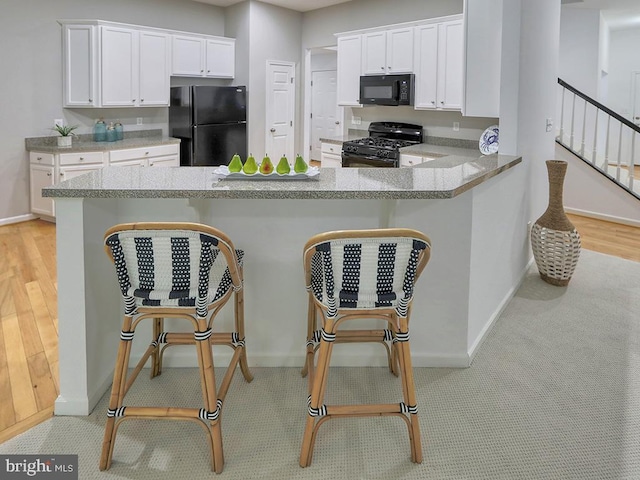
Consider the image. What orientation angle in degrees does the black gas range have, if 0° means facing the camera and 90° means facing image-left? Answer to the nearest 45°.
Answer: approximately 45°

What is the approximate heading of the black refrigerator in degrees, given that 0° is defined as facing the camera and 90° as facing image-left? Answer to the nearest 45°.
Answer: approximately 315°

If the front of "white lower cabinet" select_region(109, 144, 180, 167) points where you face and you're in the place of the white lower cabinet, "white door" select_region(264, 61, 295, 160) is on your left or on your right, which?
on your left

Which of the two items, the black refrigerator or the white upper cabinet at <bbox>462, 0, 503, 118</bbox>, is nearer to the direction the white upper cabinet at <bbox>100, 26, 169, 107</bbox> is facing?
the white upper cabinet

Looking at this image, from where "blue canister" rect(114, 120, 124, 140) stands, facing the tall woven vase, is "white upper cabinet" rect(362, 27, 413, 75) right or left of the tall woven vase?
left
